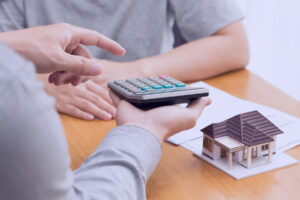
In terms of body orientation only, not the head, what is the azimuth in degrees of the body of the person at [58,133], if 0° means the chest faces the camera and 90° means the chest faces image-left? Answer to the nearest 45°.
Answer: approximately 225°

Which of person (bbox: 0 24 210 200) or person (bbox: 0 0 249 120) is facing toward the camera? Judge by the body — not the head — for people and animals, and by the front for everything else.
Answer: person (bbox: 0 0 249 120)

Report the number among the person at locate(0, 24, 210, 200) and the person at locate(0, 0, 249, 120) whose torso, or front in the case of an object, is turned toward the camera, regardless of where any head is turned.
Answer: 1

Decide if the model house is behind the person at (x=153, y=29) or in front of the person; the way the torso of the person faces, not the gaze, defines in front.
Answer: in front

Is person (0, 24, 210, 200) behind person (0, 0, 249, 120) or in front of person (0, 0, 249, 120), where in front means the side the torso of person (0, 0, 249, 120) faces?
in front

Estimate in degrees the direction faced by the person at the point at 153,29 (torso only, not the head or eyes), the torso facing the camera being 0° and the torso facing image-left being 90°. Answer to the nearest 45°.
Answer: approximately 0°

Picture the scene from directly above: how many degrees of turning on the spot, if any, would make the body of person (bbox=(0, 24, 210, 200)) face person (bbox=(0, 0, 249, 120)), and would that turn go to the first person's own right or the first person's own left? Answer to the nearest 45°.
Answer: approximately 45° to the first person's own left

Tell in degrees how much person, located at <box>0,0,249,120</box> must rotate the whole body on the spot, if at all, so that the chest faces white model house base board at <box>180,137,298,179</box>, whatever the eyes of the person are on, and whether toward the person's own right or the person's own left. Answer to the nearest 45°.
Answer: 0° — they already face it
